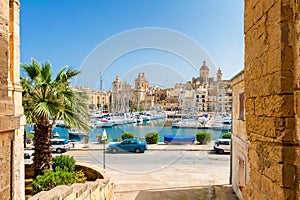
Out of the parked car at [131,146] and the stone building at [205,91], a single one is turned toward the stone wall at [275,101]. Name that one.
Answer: the stone building

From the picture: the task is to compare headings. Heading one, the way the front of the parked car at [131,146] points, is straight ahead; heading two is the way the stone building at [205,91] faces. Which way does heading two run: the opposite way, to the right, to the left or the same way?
to the left

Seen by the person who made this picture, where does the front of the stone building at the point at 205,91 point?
facing the viewer

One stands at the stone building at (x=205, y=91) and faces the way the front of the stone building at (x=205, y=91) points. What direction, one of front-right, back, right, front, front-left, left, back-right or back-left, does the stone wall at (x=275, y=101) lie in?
front

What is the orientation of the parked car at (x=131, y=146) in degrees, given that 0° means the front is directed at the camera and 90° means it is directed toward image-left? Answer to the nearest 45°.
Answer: approximately 90°

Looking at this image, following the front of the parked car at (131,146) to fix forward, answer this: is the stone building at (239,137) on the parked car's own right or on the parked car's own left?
on the parked car's own left

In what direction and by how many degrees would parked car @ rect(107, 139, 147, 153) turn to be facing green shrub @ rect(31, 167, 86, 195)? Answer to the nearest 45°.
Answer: approximately 90° to its left

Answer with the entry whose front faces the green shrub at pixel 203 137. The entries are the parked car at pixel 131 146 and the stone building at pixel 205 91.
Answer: the stone building

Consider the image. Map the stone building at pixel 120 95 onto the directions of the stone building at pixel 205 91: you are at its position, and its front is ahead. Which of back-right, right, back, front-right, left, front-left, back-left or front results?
right

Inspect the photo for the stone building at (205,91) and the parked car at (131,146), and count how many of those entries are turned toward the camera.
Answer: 1

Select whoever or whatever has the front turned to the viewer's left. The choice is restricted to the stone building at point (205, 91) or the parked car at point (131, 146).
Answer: the parked car

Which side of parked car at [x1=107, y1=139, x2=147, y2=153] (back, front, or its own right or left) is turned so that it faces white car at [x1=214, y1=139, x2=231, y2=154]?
back

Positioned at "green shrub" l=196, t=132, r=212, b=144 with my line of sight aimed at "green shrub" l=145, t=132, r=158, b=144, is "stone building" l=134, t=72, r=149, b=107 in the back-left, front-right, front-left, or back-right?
front-right
